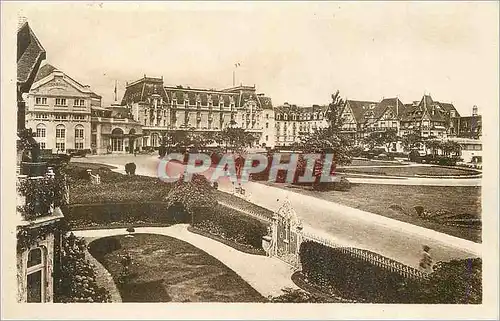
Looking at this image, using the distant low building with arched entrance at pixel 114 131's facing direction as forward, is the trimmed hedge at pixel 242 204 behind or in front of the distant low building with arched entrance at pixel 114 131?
in front

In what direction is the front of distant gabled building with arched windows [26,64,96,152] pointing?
toward the camera

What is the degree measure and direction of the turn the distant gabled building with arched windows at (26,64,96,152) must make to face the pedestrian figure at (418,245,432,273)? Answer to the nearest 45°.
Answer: approximately 45° to its left

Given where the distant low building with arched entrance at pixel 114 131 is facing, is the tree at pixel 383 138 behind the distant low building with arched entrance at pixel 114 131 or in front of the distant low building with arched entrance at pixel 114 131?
in front

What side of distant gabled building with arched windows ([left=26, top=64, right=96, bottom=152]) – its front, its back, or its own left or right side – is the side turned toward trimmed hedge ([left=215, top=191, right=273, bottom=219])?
front

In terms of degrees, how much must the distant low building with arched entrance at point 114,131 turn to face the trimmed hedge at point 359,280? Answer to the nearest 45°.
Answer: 0° — it already faces it

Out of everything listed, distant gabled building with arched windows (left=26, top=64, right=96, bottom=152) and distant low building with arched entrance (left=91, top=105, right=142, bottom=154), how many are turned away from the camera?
0

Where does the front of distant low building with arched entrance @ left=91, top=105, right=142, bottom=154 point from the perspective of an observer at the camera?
facing the viewer and to the right of the viewer

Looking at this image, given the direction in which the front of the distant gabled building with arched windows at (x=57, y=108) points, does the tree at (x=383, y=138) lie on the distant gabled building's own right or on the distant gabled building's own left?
on the distant gabled building's own left

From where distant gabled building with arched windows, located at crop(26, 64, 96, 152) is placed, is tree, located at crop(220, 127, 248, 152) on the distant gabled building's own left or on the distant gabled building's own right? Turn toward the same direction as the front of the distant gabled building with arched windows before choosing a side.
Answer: on the distant gabled building's own left
